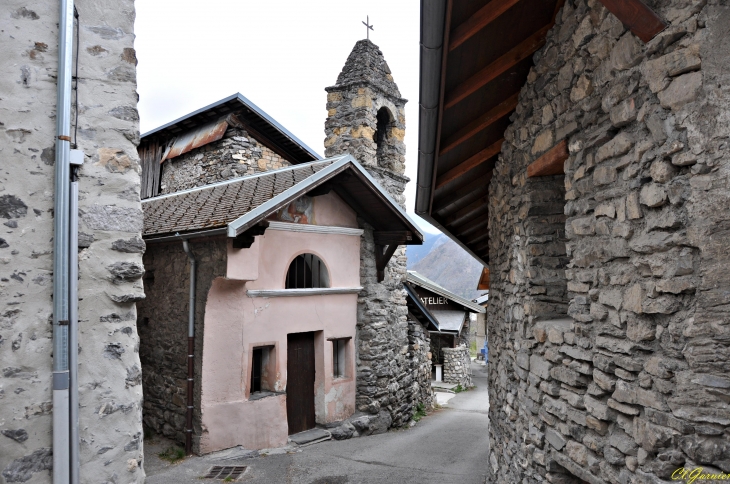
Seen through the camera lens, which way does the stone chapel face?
facing the viewer and to the right of the viewer

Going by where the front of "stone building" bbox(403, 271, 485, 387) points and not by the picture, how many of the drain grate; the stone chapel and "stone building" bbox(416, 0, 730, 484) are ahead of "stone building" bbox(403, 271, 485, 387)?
3

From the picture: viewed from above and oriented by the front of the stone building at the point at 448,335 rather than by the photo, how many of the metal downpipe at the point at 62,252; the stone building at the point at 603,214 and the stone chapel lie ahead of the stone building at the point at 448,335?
3

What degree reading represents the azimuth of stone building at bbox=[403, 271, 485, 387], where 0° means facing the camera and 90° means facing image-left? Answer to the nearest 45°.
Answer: approximately 0°

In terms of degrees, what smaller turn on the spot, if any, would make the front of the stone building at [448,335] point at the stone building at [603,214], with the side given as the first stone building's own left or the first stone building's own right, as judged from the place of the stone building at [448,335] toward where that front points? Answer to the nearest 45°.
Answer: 0° — it already faces it

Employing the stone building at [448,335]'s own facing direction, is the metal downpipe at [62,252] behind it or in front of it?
in front

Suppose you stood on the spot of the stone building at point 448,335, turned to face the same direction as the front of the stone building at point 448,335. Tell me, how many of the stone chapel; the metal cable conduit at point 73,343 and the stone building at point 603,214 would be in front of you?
3
